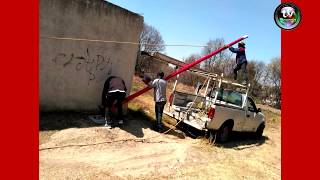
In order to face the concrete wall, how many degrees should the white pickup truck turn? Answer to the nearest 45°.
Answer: approximately 180°
